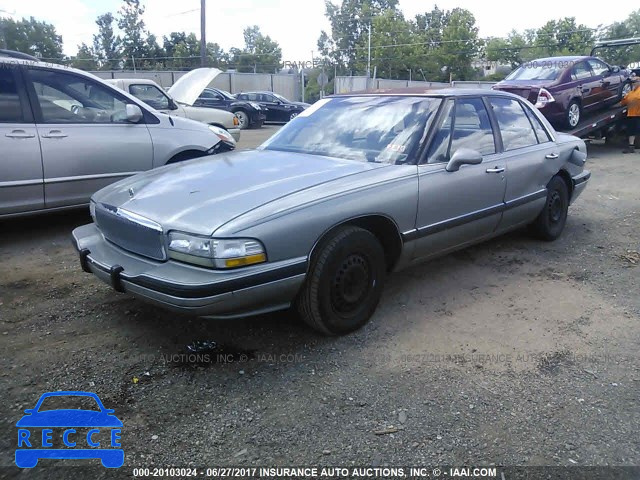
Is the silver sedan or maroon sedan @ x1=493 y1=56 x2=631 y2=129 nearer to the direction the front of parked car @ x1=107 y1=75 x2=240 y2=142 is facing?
the maroon sedan

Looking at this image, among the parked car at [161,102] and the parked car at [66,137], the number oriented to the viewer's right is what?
2

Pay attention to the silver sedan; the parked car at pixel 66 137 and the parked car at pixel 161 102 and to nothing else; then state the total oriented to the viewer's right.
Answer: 2

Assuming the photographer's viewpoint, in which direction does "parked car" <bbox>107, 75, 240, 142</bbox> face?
facing to the right of the viewer

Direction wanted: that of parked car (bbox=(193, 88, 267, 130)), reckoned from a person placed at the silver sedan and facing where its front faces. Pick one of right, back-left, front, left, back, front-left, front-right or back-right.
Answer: back-right

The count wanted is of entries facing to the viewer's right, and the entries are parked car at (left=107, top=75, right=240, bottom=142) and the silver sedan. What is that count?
1

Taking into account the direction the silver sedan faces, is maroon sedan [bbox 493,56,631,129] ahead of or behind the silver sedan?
behind

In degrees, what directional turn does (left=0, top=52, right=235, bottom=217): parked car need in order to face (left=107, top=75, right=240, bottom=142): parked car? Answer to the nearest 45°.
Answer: approximately 90° to its left

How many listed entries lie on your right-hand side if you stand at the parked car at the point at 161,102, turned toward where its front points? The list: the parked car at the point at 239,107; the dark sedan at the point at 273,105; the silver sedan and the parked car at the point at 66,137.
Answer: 2

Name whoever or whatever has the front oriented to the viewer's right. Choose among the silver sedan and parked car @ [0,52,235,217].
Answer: the parked car

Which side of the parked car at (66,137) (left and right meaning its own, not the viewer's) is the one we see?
right
